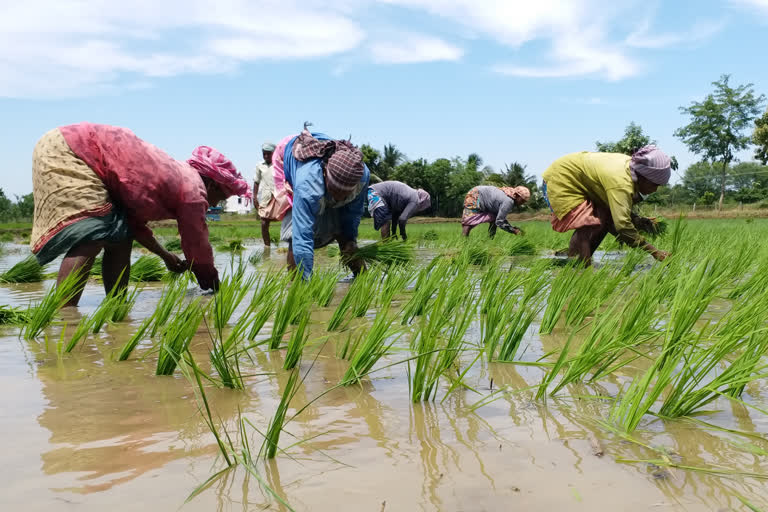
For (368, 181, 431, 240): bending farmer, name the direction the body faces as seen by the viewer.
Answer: to the viewer's right

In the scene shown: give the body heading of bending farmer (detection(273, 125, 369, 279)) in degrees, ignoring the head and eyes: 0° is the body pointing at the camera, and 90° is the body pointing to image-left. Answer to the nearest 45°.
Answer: approximately 315°

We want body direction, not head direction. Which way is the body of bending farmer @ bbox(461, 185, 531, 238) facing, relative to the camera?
to the viewer's right

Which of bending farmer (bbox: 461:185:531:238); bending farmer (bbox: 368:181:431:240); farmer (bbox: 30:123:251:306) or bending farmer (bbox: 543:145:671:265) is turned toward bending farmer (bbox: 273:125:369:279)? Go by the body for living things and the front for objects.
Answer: the farmer

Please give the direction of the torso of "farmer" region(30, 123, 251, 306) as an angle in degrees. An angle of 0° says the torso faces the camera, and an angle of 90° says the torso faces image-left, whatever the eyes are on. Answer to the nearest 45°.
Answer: approximately 270°

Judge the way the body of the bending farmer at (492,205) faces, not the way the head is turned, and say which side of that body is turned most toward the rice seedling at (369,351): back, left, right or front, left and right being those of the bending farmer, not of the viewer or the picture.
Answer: right

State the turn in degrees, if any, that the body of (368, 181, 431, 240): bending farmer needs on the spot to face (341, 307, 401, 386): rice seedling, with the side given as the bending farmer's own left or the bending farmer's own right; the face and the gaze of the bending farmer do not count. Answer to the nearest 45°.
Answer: approximately 90° to the bending farmer's own right

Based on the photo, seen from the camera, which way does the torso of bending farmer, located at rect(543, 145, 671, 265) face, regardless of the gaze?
to the viewer's right

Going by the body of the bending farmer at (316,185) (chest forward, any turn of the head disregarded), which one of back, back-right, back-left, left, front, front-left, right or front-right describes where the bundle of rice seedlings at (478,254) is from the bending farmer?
left

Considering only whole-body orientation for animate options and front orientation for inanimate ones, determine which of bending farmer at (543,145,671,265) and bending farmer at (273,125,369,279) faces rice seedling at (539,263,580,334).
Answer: bending farmer at (273,125,369,279)
